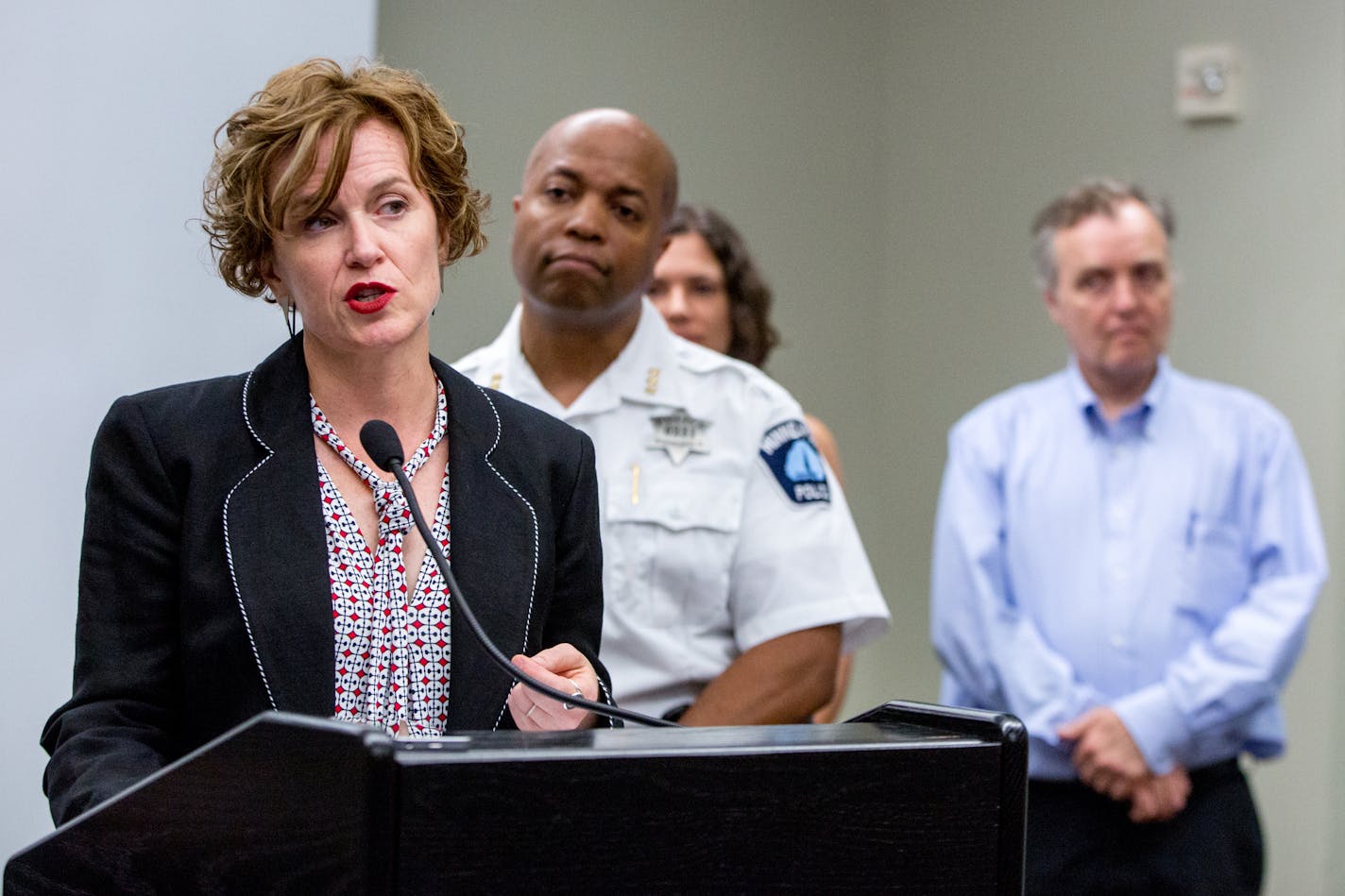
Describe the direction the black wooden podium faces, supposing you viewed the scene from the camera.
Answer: facing the viewer and to the right of the viewer

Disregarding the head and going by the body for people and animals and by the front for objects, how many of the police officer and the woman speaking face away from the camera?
0

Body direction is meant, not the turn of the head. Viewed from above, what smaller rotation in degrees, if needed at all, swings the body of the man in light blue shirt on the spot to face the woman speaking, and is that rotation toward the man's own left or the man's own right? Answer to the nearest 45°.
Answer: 0° — they already face them

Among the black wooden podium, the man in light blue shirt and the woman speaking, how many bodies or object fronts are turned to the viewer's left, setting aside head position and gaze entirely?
0

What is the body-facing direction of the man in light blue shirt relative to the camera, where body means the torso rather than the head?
toward the camera

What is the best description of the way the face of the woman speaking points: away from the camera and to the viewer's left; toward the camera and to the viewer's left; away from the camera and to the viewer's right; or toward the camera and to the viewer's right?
toward the camera and to the viewer's right

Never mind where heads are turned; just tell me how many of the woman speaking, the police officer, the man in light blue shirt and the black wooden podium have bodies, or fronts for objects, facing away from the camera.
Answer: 0

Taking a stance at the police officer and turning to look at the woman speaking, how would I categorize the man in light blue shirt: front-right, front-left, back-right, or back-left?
back-left

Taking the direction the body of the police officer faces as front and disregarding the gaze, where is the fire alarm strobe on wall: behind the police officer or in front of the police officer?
behind

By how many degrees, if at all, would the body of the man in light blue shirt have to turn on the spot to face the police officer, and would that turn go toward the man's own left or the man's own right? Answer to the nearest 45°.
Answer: approximately 45° to the man's own right

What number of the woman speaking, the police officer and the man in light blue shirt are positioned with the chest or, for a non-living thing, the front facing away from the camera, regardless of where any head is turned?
0

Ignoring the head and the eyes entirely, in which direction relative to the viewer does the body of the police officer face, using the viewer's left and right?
facing the viewer and to the left of the viewer

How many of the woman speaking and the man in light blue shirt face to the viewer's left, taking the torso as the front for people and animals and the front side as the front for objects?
0

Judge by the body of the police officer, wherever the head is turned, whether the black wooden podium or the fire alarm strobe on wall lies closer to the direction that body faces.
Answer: the black wooden podium
